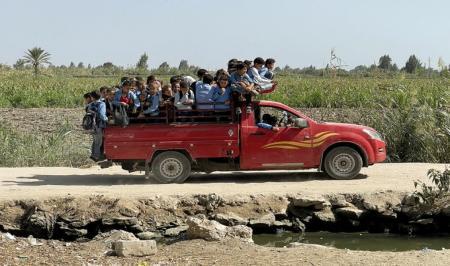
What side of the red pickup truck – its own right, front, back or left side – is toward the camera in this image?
right

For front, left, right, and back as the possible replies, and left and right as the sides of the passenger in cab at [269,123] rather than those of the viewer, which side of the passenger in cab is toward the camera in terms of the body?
right

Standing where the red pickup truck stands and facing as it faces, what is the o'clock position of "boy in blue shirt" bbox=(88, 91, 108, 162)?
The boy in blue shirt is roughly at 6 o'clock from the red pickup truck.

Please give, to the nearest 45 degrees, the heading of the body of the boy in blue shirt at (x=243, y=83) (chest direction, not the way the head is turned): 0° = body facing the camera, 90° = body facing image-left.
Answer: approximately 315°

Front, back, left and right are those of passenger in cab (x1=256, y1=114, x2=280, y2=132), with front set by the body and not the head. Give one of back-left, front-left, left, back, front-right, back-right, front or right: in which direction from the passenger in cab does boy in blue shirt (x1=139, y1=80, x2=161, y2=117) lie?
back
